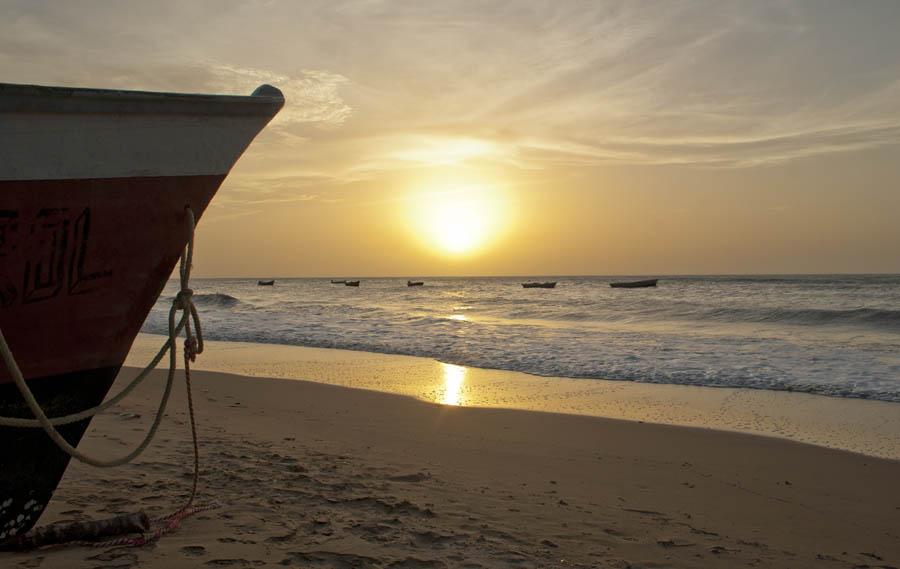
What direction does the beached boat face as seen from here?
to the viewer's right
